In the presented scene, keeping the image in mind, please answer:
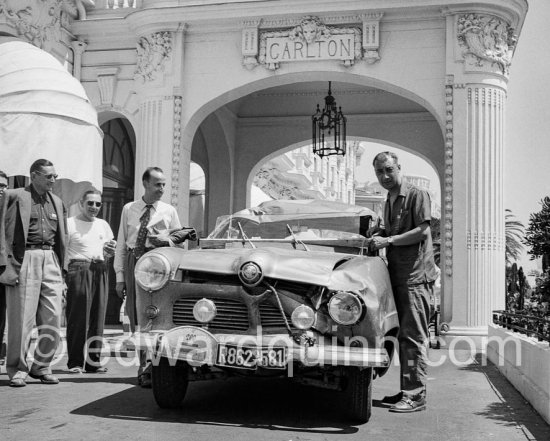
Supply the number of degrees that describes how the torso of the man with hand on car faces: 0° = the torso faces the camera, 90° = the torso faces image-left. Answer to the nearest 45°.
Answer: approximately 45°

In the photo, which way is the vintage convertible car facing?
toward the camera

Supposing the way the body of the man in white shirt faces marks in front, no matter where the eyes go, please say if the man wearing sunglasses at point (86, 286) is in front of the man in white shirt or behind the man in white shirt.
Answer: behind

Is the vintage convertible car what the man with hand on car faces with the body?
yes

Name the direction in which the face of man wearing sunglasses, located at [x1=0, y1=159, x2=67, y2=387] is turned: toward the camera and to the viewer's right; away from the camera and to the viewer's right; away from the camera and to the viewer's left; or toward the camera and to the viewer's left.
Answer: toward the camera and to the viewer's right

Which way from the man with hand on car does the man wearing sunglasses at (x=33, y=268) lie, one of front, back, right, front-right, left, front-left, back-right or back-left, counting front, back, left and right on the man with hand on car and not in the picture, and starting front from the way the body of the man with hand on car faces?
front-right

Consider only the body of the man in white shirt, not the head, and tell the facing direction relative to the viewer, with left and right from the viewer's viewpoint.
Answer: facing the viewer and to the right of the viewer

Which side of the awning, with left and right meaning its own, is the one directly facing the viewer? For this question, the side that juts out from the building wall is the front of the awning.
front

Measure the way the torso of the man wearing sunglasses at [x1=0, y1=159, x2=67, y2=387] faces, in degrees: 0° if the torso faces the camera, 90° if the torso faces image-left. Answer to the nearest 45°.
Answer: approximately 315°

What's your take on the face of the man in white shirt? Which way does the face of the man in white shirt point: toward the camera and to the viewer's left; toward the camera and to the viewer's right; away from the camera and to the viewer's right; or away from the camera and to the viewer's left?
toward the camera and to the viewer's right

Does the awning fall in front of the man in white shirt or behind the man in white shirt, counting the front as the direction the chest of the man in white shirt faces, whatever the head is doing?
behind
